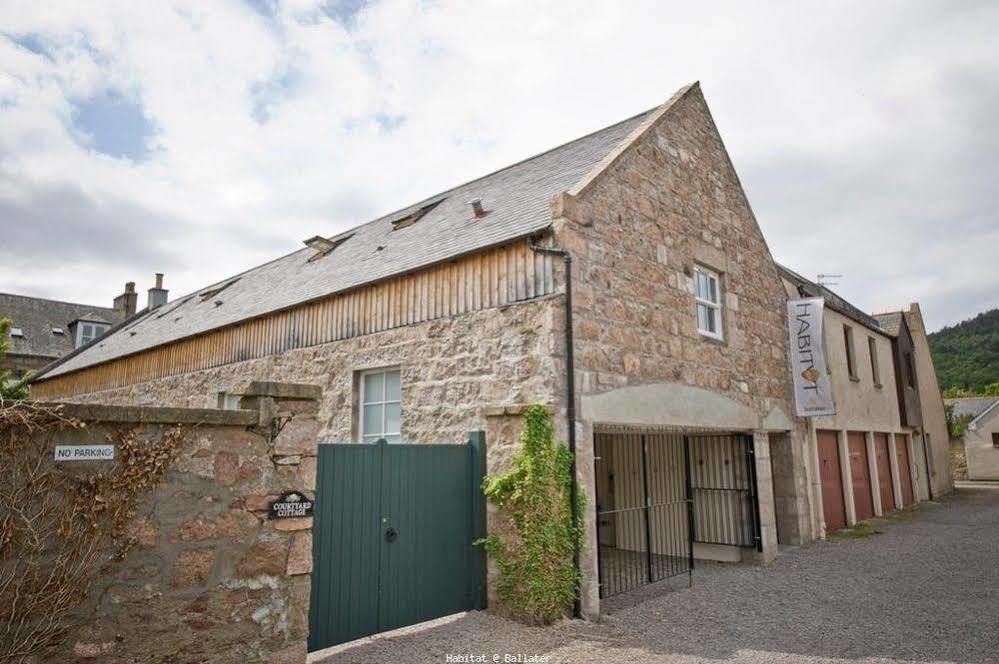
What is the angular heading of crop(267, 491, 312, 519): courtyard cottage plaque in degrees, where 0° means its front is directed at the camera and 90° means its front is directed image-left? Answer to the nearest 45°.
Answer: approximately 0°

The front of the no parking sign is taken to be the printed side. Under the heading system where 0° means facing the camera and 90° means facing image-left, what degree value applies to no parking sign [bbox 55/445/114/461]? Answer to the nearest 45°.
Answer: approximately 0°

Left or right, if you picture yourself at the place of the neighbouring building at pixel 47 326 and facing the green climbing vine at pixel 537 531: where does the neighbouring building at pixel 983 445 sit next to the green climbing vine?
left

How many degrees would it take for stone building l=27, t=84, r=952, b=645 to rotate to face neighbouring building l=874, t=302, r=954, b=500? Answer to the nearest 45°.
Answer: approximately 90° to its left

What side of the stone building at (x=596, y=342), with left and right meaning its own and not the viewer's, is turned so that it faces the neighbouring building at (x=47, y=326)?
back

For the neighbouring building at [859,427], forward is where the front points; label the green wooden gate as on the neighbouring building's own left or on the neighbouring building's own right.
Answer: on the neighbouring building's own right

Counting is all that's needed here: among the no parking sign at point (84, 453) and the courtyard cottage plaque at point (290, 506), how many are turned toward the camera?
2

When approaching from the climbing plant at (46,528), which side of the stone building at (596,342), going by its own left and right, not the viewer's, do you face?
right

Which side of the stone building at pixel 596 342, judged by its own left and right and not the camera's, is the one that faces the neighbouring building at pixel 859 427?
left

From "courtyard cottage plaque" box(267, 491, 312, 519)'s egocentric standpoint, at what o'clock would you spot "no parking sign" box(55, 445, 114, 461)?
"no parking sign" box(55, 445, 114, 461) is roughly at 2 o'clock from "courtyard cottage plaque" box(267, 491, 312, 519).
